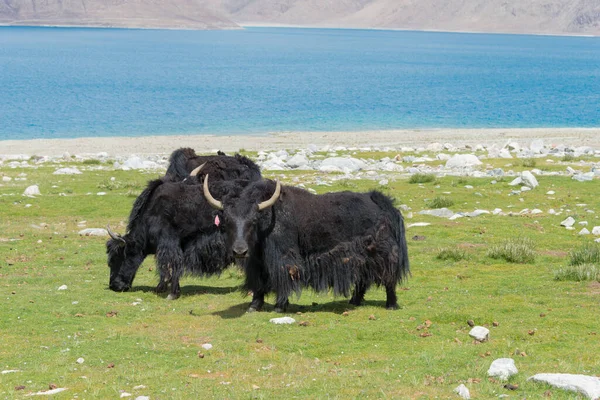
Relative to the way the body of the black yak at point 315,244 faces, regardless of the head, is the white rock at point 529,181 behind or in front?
behind

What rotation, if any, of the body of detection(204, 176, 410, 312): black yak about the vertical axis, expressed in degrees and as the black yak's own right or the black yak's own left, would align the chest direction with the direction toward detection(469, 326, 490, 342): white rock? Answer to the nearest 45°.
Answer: approximately 90° to the black yak's own left

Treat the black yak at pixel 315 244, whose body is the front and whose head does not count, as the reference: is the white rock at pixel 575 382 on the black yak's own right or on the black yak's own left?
on the black yak's own left

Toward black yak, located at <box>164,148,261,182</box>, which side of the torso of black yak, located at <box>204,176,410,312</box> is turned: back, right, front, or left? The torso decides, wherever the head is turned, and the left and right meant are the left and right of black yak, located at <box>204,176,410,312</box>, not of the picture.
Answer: right

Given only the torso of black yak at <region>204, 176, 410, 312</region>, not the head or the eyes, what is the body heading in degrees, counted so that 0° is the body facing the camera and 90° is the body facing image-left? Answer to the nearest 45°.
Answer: approximately 45°

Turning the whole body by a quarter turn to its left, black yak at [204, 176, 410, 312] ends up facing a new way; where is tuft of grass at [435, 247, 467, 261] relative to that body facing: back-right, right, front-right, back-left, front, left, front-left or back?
left

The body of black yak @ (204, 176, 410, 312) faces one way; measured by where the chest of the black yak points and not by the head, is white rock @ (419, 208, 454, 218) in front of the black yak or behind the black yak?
behind

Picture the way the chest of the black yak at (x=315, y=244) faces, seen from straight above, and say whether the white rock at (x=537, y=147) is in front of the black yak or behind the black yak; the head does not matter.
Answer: behind

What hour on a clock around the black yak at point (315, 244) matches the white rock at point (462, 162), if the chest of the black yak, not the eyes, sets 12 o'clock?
The white rock is roughly at 5 o'clock from the black yak.
